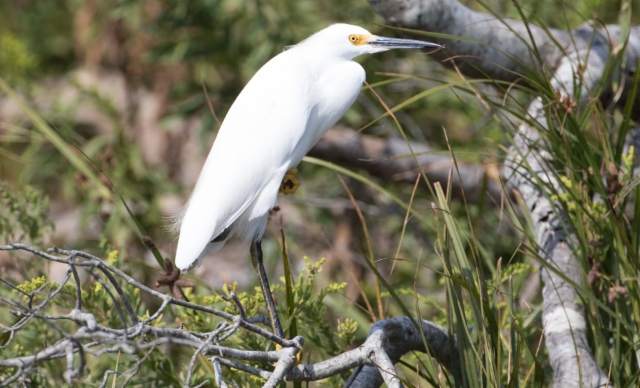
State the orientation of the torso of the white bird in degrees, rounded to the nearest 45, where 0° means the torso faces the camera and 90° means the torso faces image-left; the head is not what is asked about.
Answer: approximately 270°
